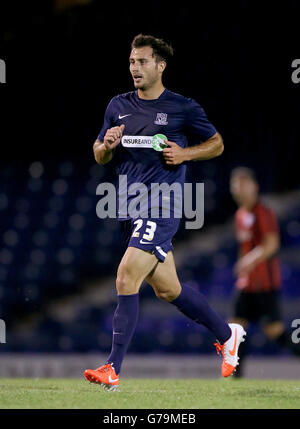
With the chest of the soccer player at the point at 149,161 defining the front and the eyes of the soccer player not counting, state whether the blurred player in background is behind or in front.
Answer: behind

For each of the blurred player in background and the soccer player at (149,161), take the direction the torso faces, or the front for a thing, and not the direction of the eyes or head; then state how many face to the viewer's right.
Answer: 0

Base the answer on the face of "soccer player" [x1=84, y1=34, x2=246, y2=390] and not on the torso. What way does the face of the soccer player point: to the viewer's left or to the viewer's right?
to the viewer's left

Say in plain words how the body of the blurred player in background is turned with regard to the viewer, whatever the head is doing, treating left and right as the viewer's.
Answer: facing the viewer and to the left of the viewer

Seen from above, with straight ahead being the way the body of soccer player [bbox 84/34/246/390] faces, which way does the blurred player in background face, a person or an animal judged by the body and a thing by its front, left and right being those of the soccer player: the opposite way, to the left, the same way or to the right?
the same way

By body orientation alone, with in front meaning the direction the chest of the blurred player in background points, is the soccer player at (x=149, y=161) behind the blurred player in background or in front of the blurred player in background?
in front
